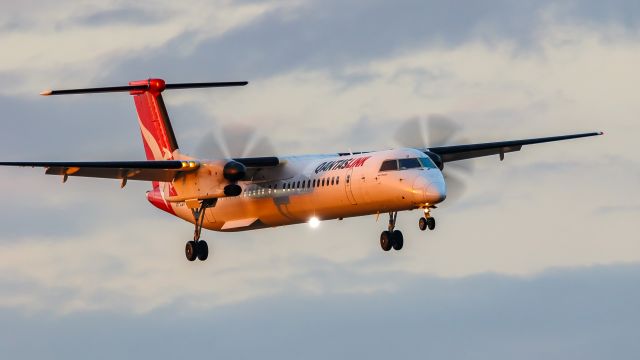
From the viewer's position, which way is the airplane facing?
facing the viewer and to the right of the viewer
